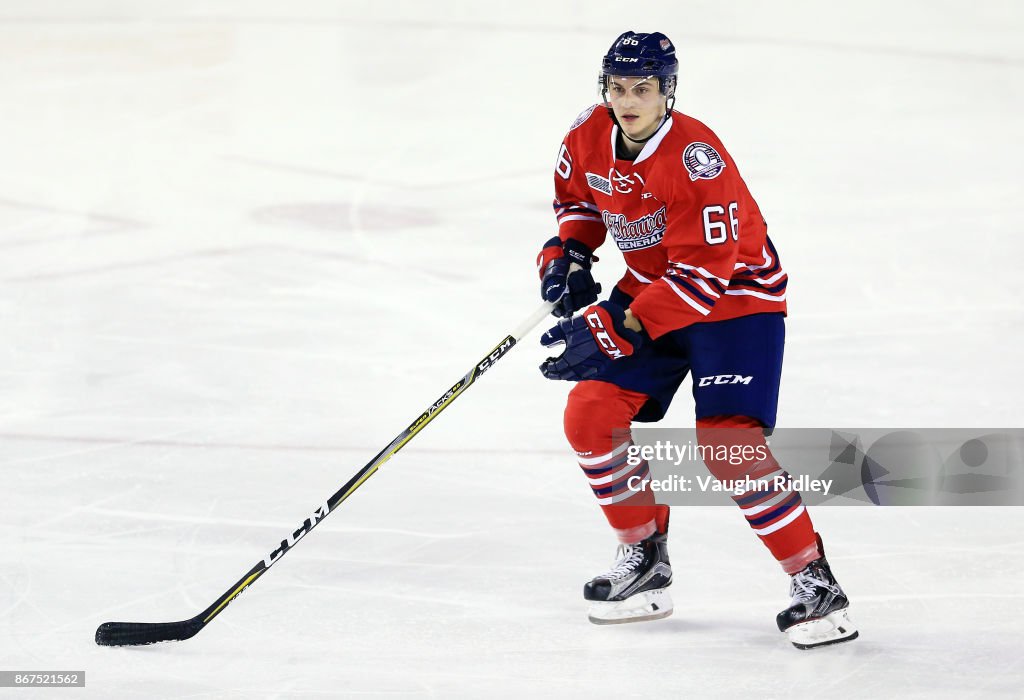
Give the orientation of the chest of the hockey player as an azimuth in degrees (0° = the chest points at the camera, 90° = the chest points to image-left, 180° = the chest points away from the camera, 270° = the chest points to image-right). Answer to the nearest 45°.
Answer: approximately 45°
